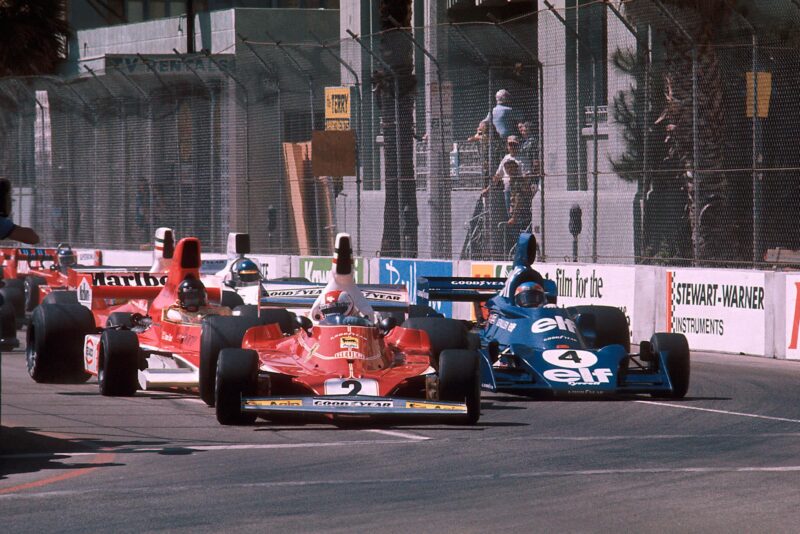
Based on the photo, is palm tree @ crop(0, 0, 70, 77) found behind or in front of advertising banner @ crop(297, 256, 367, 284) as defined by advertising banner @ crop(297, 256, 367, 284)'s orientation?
behind

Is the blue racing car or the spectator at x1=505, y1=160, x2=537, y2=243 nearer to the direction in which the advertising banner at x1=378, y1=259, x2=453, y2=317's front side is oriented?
the blue racing car

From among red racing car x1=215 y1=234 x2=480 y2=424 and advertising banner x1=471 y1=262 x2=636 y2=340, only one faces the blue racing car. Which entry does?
the advertising banner

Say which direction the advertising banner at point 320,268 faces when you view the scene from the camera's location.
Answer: facing the viewer

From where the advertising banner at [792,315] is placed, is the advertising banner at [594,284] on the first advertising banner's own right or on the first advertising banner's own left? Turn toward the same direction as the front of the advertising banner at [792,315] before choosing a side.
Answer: on the first advertising banner's own right

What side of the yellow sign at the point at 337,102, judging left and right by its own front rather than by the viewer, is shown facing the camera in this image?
front
